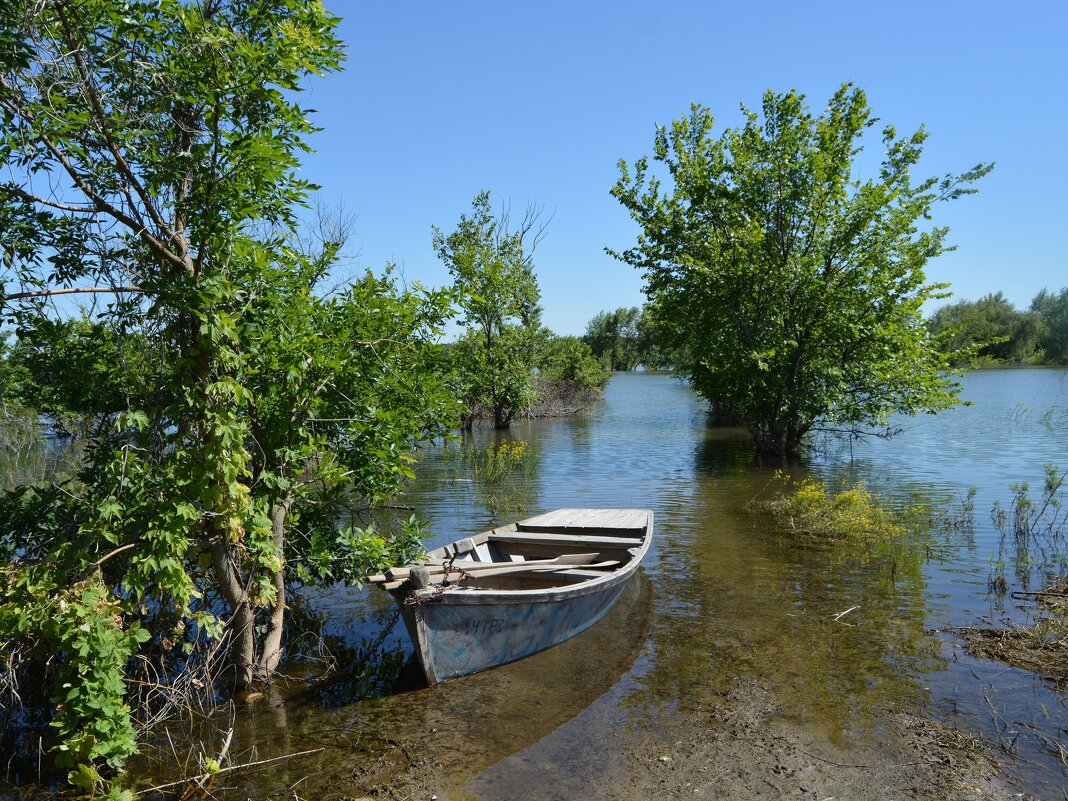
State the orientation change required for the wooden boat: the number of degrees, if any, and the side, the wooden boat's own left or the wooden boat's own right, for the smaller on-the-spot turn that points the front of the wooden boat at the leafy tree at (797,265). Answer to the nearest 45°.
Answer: approximately 180°

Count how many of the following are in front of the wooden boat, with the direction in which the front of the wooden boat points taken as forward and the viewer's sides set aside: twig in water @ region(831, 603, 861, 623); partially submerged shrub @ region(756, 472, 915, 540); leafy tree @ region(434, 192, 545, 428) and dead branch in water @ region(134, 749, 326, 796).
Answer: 1

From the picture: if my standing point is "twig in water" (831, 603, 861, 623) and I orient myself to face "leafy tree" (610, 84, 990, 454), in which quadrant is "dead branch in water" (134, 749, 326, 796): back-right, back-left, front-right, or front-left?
back-left

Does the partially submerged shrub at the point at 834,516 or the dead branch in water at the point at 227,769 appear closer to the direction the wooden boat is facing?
the dead branch in water

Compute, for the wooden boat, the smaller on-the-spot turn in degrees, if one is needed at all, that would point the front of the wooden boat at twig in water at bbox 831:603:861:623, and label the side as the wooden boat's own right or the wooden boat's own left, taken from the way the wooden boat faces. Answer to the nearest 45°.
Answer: approximately 135° to the wooden boat's own left

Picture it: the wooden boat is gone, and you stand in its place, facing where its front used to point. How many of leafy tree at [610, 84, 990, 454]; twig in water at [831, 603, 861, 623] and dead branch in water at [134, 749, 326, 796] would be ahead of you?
1

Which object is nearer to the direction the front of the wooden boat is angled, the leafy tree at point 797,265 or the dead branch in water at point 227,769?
the dead branch in water

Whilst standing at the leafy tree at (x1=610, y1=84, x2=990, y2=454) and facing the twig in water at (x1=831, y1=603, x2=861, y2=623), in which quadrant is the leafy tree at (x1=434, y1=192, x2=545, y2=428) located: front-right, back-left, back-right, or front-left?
back-right

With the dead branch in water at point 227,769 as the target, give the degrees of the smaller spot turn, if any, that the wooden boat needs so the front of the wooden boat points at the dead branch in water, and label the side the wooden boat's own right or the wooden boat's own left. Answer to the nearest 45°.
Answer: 0° — it already faces it

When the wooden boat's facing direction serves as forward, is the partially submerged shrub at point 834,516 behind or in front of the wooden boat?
behind

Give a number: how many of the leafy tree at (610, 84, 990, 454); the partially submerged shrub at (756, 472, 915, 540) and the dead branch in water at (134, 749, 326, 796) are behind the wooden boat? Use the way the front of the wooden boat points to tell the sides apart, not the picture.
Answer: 2

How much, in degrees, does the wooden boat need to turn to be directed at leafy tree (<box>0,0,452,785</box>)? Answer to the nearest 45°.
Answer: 0° — it already faces it

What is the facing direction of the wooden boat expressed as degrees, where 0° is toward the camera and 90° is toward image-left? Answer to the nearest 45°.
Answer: approximately 45°

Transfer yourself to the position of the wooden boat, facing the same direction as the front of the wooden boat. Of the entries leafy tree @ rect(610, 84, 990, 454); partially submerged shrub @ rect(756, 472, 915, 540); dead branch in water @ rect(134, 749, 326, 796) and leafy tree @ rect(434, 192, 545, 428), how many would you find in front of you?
1
